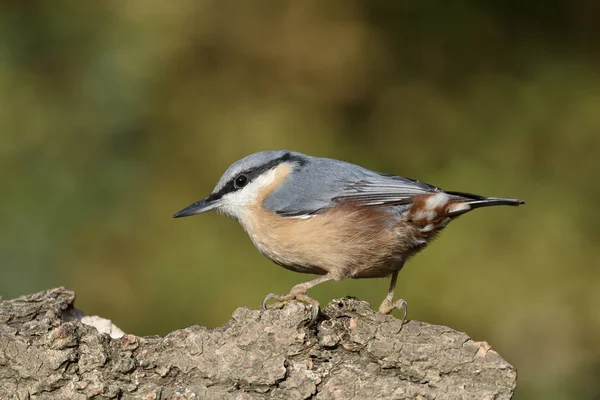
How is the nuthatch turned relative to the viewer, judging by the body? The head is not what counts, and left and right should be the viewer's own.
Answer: facing to the left of the viewer
